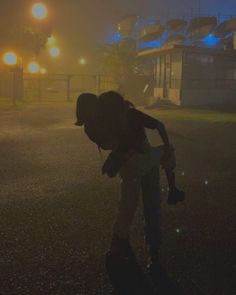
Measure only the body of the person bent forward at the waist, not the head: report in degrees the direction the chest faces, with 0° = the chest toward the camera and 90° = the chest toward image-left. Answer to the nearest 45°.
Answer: approximately 45°

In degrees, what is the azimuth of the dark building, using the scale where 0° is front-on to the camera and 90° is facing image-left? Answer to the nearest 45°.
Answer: approximately 45°

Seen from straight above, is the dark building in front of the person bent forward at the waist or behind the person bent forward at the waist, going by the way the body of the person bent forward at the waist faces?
behind
